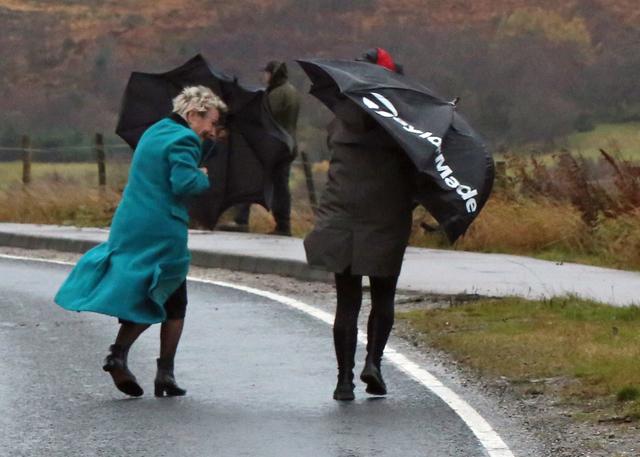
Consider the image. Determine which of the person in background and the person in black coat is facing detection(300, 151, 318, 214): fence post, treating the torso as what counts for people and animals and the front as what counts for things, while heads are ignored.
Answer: the person in black coat

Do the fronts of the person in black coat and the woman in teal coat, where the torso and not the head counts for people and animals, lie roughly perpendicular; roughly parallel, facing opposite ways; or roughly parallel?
roughly perpendicular

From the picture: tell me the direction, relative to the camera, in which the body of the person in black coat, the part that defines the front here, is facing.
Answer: away from the camera

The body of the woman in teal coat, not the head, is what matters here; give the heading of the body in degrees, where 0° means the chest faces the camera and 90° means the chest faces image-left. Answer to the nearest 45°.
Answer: approximately 270°

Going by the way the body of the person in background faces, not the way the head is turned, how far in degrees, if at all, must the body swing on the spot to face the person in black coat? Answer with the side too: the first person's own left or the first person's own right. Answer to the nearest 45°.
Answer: approximately 90° to the first person's own left

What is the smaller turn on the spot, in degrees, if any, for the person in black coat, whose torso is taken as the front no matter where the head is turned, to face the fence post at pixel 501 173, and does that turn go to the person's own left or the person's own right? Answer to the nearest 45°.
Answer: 0° — they already face it

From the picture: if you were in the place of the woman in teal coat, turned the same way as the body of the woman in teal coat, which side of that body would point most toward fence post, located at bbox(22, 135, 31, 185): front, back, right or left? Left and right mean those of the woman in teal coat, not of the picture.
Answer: left

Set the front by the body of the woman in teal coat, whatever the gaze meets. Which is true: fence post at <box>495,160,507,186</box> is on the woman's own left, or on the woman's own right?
on the woman's own left
